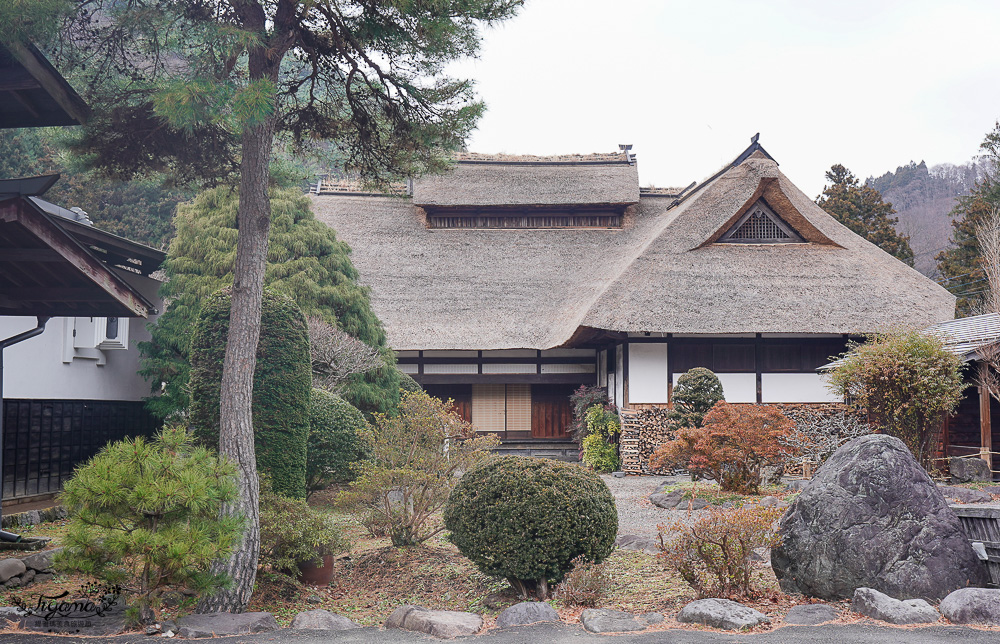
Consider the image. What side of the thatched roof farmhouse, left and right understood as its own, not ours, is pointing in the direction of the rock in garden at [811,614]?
front

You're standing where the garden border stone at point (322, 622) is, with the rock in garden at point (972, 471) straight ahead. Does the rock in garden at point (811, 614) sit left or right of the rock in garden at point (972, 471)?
right

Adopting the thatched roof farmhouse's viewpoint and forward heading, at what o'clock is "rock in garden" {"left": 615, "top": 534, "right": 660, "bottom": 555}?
The rock in garden is roughly at 12 o'clock from the thatched roof farmhouse.

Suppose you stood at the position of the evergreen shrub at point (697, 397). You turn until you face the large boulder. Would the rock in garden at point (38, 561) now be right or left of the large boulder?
right

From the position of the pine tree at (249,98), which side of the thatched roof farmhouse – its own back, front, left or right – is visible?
front

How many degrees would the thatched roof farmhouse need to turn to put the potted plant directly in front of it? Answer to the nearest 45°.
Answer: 0° — it already faces it

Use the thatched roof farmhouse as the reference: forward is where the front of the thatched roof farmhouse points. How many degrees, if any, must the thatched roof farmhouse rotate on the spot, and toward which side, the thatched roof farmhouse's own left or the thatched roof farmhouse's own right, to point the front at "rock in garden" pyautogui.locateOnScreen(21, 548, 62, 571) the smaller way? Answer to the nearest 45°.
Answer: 0° — it already faces it

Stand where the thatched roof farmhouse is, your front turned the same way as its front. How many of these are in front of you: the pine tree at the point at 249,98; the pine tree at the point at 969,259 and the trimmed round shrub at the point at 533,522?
2

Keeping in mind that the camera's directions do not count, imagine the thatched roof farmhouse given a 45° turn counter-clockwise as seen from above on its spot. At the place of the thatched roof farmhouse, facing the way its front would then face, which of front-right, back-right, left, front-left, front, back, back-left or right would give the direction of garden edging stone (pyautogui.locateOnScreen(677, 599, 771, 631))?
front-right

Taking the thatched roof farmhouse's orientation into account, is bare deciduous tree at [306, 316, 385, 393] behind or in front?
in front

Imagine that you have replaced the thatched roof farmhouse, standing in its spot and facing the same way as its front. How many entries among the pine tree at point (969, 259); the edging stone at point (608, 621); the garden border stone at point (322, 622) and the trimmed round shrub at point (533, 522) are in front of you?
3

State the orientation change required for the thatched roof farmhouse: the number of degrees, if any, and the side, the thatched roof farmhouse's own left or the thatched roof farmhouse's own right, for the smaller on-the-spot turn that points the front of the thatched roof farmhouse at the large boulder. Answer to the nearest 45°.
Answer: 0° — it already faces it

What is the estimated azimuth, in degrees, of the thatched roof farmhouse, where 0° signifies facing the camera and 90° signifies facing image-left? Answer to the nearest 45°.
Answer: approximately 0°

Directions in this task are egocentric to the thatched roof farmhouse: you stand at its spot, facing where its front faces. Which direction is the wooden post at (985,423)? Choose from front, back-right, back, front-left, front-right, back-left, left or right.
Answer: front-left

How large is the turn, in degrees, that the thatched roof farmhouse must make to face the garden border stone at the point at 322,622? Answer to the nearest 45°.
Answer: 0° — it already faces it

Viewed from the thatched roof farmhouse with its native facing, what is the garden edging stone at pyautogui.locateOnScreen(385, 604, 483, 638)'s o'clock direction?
The garden edging stone is roughly at 12 o'clock from the thatched roof farmhouse.
